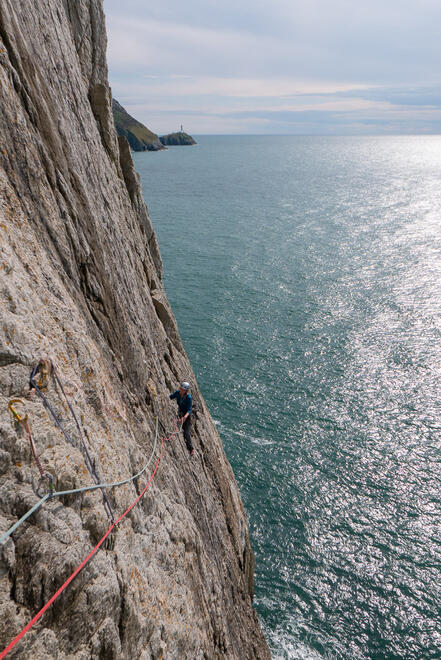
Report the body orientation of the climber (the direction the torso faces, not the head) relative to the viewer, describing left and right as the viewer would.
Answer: facing the viewer and to the left of the viewer

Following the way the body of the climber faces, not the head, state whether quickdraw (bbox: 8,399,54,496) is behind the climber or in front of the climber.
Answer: in front
